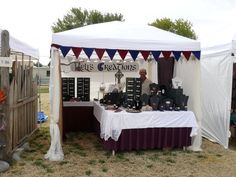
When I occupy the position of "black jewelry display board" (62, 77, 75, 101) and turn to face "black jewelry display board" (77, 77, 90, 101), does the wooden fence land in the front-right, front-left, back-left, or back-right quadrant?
back-right

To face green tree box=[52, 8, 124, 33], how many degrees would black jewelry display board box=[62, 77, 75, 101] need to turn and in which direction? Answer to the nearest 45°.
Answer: approximately 180°

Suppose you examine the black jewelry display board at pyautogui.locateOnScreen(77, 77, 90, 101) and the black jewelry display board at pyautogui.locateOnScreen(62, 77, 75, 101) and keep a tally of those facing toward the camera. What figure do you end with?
2

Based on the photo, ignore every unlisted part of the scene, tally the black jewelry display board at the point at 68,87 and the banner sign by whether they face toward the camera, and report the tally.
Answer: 2

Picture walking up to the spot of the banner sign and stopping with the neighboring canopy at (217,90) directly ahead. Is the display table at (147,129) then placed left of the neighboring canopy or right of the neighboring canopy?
right

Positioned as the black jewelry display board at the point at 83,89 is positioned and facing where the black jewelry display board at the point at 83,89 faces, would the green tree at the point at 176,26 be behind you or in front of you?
behind

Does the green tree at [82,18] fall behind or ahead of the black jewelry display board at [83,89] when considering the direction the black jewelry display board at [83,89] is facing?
behind
